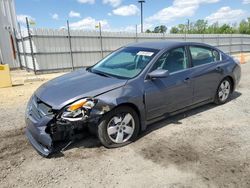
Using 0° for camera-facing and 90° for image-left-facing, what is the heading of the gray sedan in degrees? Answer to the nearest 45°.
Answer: approximately 45°

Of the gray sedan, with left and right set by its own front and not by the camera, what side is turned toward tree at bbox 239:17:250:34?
back
